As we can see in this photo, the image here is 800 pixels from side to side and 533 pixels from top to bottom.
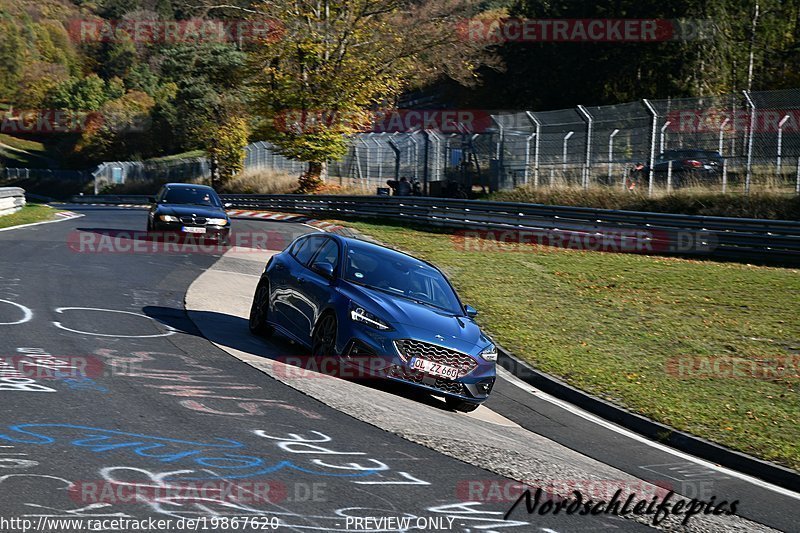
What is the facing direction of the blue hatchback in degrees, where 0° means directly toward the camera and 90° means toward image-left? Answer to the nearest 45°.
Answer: approximately 315°

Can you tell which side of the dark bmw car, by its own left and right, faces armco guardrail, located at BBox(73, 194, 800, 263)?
left

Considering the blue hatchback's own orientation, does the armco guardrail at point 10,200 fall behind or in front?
behind

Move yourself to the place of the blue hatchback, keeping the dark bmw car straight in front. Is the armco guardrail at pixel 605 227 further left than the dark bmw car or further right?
right

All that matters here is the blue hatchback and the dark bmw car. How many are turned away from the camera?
0

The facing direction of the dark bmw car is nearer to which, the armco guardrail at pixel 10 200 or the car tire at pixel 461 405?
the car tire

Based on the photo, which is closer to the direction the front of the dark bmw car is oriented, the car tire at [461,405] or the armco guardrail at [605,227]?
the car tire

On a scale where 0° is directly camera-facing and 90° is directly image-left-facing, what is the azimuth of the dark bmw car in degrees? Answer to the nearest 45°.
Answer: approximately 0°

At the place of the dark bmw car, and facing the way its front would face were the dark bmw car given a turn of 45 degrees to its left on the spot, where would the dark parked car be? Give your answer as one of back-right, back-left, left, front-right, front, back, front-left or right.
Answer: front-left

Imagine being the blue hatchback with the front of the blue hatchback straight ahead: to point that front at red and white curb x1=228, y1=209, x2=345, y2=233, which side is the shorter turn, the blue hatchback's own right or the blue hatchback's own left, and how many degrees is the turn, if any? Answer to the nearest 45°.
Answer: approximately 135° to the blue hatchback's own left

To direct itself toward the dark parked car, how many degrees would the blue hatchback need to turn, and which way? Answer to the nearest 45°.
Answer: approximately 90° to its left

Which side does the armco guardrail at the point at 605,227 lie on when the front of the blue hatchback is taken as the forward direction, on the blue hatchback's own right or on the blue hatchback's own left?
on the blue hatchback's own left
